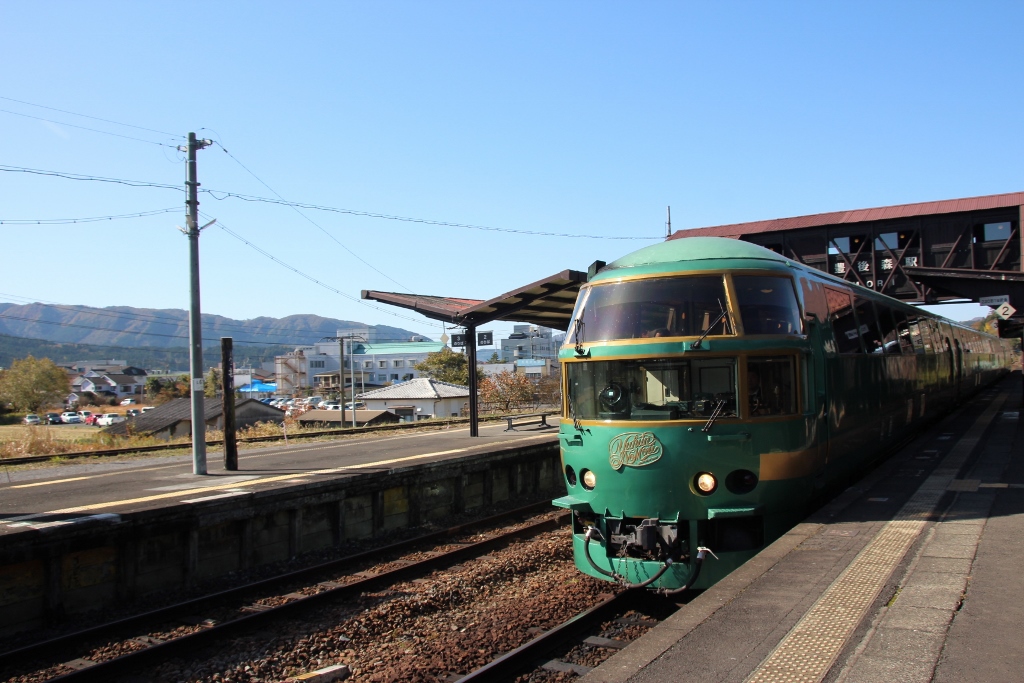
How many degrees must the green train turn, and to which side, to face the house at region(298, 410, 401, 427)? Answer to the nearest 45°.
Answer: approximately 90° to its right

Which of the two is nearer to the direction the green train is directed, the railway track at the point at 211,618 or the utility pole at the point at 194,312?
the railway track

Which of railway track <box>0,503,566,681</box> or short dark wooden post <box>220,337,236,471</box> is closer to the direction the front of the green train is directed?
the railway track

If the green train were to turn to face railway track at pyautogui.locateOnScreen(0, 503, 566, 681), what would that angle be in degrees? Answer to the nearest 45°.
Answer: approximately 45° to its right

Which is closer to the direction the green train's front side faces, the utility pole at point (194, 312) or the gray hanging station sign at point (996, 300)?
the utility pole

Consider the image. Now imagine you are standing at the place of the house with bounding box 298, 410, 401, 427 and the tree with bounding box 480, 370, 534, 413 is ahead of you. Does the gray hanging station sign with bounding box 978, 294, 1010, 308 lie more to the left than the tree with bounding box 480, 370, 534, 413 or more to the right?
right

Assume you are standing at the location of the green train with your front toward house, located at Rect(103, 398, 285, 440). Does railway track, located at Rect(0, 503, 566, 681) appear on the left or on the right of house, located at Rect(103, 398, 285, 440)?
left

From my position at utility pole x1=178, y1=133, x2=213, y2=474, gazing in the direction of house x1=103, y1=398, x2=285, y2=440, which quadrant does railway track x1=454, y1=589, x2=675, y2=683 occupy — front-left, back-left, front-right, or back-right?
back-right

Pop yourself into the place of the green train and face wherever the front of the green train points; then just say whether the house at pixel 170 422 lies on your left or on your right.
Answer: on your right

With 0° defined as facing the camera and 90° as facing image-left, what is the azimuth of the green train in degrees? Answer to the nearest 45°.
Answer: approximately 45°

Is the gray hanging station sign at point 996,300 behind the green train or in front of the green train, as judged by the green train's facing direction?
behind
